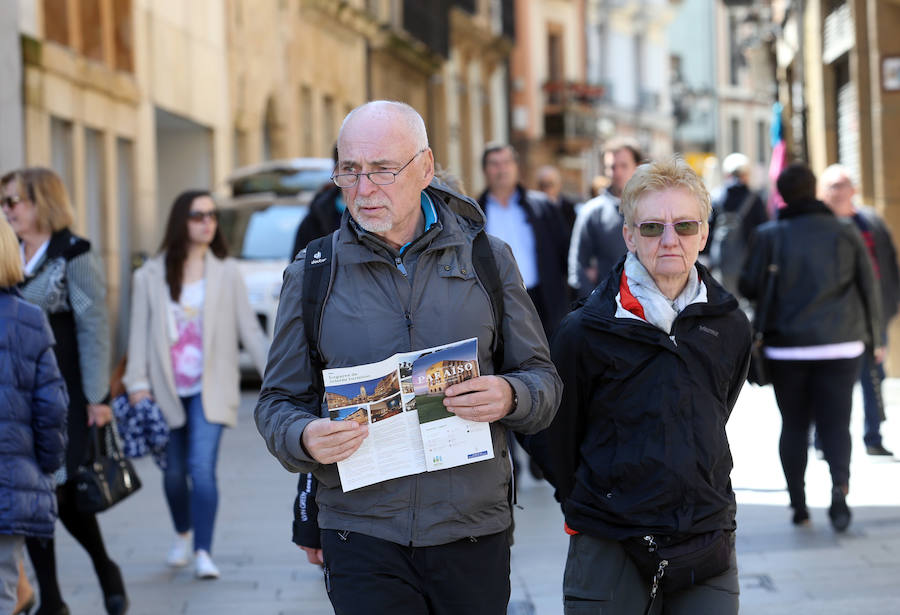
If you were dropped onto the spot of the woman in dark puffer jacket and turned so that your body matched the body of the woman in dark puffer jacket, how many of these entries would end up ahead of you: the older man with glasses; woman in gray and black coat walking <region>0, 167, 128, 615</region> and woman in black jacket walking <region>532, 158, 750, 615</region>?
1

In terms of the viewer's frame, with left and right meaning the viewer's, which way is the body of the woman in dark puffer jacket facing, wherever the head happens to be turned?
facing away from the viewer

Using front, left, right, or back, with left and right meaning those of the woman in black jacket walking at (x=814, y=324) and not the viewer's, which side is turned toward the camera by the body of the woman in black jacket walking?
back

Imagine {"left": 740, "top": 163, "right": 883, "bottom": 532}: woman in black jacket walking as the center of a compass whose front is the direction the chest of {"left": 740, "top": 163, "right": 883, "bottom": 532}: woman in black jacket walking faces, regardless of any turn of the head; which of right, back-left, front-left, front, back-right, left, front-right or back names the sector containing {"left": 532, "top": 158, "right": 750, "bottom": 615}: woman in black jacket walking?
back

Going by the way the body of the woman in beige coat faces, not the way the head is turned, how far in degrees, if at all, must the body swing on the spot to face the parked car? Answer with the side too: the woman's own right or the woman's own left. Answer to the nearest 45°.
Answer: approximately 180°

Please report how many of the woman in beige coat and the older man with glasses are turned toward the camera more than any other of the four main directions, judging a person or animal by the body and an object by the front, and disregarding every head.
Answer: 2

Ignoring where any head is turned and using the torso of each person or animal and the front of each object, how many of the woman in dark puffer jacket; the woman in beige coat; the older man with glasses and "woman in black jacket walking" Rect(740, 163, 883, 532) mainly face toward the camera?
2

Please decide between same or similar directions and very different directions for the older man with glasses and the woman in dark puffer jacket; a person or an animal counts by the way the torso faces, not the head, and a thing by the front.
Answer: very different directions

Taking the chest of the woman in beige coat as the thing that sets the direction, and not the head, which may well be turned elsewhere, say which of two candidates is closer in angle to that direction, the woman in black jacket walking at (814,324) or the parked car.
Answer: the woman in black jacket walking

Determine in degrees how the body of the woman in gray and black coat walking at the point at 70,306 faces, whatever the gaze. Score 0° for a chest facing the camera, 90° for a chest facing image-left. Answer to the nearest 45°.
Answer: approximately 45°

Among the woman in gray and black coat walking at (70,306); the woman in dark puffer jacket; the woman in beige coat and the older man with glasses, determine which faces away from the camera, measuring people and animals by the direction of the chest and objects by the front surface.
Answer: the woman in dark puffer jacket
